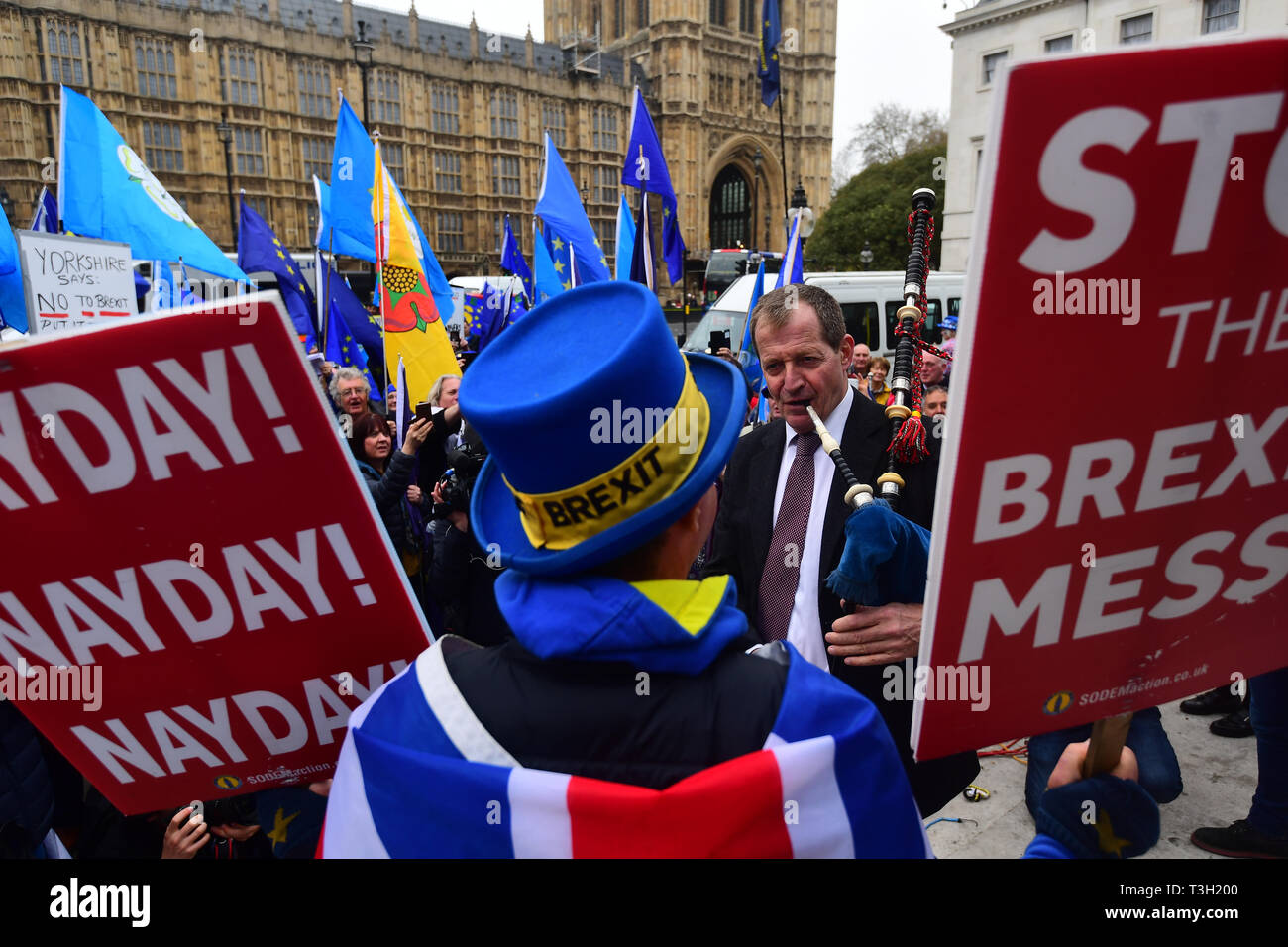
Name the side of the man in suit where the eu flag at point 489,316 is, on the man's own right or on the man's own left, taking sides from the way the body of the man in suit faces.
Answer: on the man's own right

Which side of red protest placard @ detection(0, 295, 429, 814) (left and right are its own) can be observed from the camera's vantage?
front

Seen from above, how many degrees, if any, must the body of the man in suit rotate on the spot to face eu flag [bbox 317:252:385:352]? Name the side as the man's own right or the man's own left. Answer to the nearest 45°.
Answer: approximately 90° to the man's own right

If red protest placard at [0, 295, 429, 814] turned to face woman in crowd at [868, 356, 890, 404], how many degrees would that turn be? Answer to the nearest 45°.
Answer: approximately 135° to its left

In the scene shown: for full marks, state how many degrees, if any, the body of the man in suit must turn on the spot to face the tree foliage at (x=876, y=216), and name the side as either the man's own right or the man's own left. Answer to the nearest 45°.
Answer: approximately 135° to the man's own right

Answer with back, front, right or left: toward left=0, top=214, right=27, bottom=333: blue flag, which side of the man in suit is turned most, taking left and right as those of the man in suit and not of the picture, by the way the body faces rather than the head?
right

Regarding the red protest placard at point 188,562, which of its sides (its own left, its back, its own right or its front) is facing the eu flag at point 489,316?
back

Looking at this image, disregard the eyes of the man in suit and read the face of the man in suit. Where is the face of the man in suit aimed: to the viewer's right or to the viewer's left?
to the viewer's left

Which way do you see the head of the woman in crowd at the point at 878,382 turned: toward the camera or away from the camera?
toward the camera

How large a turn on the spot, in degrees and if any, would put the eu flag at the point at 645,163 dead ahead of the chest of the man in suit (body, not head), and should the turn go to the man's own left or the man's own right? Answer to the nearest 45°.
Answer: approximately 135° to the man's own right

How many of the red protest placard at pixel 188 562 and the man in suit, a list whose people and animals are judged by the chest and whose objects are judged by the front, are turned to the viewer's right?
0

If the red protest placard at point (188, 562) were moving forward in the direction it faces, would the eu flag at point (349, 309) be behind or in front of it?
behind

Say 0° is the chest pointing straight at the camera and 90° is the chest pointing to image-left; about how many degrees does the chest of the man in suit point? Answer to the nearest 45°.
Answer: approximately 45°

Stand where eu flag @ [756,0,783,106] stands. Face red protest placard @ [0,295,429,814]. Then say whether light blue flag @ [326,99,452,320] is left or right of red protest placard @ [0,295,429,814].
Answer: right
